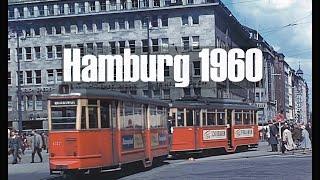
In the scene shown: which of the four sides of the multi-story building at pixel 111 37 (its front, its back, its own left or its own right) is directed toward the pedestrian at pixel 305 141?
front

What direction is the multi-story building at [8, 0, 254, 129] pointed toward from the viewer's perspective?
toward the camera

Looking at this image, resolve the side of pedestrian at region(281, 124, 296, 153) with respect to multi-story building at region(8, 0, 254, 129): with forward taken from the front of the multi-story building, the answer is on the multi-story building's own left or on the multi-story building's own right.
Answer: on the multi-story building's own left

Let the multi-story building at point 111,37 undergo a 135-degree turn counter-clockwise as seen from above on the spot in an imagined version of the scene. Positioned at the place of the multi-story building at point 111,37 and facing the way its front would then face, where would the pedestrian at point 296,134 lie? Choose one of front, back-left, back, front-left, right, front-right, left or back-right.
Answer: front-right

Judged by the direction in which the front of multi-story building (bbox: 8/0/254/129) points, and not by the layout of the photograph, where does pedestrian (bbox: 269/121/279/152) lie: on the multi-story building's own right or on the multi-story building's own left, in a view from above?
on the multi-story building's own left

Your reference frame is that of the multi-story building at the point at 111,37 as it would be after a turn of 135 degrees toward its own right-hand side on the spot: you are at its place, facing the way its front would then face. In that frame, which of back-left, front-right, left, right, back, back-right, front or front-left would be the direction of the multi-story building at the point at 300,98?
back-right
